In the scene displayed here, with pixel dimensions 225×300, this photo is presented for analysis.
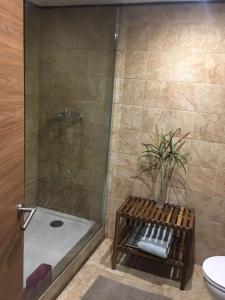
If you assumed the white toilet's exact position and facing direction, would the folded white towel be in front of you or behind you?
in front

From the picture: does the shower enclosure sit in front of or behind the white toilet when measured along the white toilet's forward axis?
in front

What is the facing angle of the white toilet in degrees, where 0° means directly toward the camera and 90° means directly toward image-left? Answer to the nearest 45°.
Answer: approximately 90°

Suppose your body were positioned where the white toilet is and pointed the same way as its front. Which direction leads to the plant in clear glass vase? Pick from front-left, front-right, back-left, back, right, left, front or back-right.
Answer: front-right

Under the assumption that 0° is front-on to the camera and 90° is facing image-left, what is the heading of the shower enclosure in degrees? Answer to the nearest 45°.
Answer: approximately 315°

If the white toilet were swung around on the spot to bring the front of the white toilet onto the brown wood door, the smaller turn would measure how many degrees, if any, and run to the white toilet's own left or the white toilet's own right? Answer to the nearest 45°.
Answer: approximately 45° to the white toilet's own left

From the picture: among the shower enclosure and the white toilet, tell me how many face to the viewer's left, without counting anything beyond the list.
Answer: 1

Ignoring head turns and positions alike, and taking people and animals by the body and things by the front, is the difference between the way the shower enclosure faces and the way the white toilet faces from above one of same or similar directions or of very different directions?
very different directions
